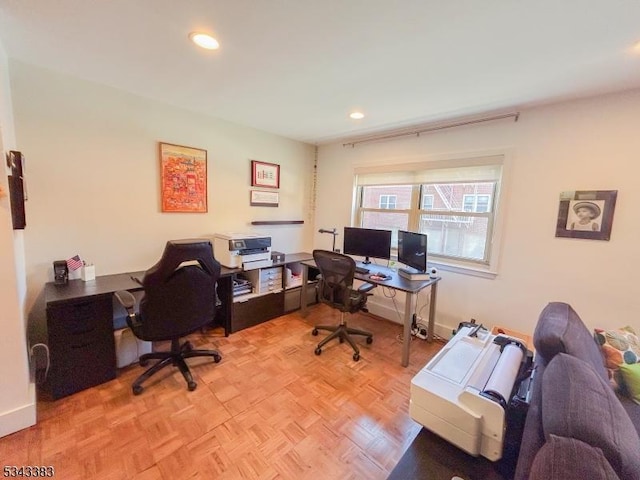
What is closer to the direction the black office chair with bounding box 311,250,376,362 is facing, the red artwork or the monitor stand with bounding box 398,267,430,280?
the monitor stand

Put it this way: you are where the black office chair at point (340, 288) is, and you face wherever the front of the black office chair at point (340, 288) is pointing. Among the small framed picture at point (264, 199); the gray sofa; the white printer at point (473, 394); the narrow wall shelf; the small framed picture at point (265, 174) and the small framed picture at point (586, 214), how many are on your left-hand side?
3

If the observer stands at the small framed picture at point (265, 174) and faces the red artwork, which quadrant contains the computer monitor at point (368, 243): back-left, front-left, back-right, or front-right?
back-left

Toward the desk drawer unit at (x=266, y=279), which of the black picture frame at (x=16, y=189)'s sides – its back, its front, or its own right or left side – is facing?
front

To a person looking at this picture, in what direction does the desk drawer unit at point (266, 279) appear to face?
facing the viewer and to the right of the viewer

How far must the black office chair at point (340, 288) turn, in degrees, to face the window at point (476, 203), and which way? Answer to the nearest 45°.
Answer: approximately 45° to its right

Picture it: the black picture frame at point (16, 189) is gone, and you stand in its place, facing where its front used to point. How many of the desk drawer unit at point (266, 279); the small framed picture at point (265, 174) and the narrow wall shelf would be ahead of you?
3

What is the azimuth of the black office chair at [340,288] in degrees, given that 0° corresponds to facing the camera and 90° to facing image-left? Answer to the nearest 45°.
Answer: approximately 225°

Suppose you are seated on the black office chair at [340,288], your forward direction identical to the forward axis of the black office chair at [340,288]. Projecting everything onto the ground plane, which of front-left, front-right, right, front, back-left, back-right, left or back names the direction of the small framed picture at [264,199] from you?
left

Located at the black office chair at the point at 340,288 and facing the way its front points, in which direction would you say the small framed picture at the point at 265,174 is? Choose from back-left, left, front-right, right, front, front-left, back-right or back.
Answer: left

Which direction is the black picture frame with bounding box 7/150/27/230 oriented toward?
to the viewer's right
